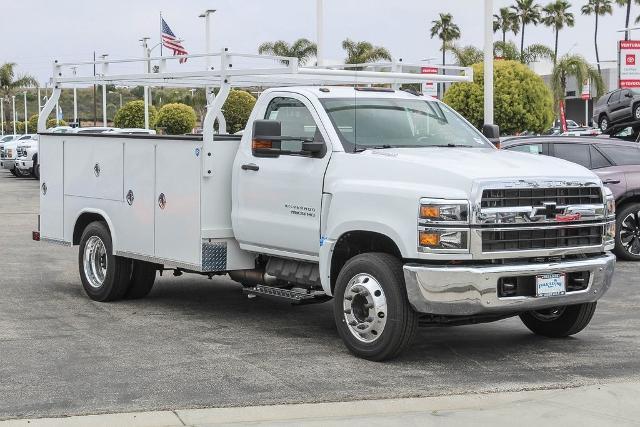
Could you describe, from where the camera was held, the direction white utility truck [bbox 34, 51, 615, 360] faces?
facing the viewer and to the right of the viewer

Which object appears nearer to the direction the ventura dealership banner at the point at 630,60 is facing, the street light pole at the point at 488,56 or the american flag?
the street light pole

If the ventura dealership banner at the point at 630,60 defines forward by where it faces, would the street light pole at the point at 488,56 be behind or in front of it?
in front

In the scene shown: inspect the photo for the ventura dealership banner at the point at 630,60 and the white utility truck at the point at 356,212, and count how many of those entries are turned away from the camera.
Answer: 0

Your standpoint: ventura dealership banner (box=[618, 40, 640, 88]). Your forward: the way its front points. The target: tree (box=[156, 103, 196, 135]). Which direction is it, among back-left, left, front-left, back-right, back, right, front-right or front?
right

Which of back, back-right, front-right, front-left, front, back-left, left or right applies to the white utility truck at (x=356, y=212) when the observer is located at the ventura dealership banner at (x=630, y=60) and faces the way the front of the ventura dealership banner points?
front

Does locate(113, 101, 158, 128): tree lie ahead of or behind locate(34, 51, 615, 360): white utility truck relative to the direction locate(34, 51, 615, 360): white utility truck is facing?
behind

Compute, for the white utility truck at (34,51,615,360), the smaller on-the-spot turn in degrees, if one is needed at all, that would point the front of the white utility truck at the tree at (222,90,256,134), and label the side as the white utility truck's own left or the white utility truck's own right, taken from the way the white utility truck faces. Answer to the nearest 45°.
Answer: approximately 135° to the white utility truck's own left

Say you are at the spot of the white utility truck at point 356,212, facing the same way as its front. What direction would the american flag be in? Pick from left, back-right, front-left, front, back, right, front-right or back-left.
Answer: back-left

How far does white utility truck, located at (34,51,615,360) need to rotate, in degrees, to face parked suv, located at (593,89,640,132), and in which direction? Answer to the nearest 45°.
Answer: approximately 135° to its left

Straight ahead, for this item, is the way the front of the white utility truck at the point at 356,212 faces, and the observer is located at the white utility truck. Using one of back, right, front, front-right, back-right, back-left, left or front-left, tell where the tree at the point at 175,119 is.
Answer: back-left

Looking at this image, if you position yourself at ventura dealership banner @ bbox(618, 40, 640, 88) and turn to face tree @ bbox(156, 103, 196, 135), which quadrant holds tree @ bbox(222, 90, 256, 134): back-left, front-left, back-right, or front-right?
front-left

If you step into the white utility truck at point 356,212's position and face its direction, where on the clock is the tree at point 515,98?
The tree is roughly at 8 o'clock from the white utility truck.

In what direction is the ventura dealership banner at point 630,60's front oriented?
toward the camera
